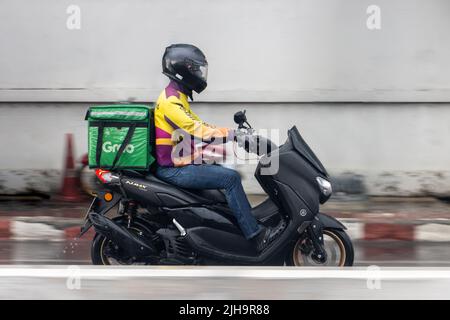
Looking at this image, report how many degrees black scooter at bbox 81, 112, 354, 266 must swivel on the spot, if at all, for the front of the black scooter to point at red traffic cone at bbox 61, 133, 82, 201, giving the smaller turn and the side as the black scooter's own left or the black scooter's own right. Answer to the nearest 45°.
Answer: approximately 135° to the black scooter's own left

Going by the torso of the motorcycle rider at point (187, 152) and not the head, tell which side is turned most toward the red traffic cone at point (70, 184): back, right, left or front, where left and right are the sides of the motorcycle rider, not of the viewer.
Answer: left

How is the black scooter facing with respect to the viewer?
to the viewer's right

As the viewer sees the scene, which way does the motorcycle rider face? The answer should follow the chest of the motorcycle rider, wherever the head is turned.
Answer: to the viewer's right
